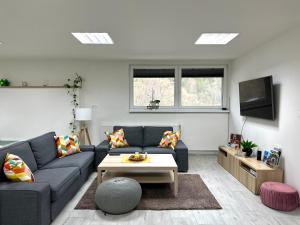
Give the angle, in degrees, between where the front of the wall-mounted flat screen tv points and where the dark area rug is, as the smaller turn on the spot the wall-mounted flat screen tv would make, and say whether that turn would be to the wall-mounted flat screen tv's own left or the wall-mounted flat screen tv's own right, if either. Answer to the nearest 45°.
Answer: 0° — it already faces it

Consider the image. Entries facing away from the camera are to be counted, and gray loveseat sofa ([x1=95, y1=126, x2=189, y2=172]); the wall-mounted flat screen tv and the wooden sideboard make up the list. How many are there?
0

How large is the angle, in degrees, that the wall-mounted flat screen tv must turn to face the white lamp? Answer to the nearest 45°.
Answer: approximately 45° to its right

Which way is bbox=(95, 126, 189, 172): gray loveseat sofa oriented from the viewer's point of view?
toward the camera

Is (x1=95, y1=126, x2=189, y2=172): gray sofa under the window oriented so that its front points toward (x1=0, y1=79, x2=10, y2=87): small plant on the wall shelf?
no

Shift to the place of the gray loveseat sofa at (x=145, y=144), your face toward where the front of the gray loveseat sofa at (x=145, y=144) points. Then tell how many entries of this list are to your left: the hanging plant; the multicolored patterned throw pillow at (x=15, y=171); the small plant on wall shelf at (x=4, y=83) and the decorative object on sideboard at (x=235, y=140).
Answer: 1

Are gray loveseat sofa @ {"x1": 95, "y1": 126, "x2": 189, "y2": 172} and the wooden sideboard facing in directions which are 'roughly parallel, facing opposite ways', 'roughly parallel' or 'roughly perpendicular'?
roughly perpendicular

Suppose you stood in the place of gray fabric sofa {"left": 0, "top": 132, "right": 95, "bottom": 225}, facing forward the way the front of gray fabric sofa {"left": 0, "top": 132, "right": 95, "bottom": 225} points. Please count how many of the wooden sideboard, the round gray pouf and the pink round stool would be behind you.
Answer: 0

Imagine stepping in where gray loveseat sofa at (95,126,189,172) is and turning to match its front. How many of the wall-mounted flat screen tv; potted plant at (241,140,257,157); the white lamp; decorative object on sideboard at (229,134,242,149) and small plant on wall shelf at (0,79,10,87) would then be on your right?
2

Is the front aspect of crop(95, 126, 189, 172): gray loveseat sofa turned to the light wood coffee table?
yes

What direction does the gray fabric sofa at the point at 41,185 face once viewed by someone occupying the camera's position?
facing the viewer and to the right of the viewer

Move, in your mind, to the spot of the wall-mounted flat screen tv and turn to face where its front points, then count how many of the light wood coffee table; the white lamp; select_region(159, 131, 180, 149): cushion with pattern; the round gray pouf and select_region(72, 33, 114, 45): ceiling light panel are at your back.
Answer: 0

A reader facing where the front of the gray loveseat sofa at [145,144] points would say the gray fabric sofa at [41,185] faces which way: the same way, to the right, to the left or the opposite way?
to the left

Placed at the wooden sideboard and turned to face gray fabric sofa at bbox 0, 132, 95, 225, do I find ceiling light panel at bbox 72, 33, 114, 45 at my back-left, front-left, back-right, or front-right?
front-right

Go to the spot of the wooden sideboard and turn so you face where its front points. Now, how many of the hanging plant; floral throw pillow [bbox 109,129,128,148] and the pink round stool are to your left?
1

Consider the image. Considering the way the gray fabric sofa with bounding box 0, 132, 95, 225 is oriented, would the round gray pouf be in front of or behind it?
in front

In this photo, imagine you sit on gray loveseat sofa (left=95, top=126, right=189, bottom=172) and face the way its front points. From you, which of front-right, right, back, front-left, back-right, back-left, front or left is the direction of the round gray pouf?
front

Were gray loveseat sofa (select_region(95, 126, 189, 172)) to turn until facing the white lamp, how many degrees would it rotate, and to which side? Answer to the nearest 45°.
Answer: approximately 90° to its right

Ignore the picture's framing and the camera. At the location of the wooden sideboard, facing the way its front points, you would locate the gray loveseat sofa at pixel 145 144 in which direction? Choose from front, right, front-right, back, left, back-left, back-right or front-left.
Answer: front-right
